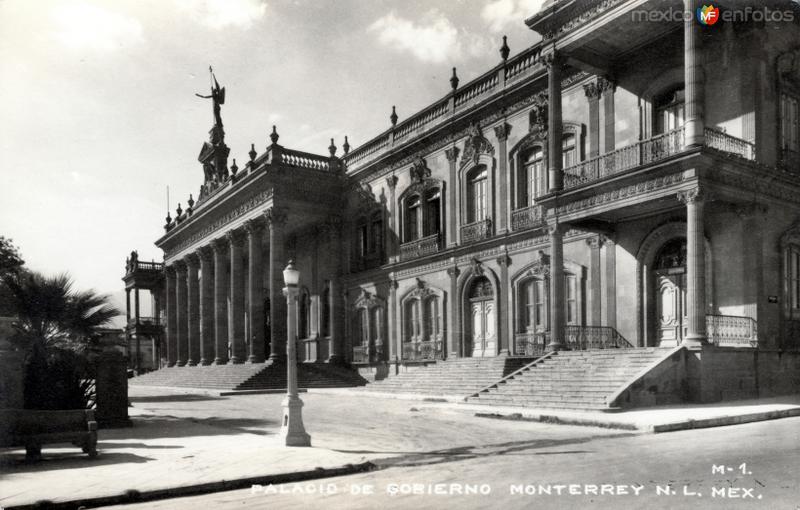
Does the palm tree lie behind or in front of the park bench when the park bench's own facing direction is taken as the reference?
behind

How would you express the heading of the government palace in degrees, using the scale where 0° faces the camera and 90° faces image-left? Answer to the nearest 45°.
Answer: approximately 45°

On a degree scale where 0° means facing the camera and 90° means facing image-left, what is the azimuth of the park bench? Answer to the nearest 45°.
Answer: approximately 0°

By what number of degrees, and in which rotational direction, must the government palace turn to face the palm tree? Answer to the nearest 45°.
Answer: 0° — it already faces it
